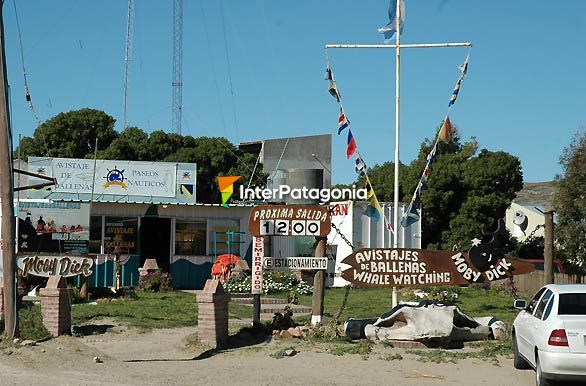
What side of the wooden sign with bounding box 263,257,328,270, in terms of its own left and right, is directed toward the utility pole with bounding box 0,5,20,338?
right

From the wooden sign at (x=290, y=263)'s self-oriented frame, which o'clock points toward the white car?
The white car is roughly at 11 o'clock from the wooden sign.

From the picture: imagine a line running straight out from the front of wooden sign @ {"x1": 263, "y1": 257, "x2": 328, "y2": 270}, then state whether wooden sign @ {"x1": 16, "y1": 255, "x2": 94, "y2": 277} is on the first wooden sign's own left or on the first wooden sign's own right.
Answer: on the first wooden sign's own right

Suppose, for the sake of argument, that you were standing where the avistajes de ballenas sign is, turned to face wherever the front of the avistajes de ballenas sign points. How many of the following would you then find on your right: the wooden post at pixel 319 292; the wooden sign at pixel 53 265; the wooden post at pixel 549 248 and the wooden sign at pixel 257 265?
3

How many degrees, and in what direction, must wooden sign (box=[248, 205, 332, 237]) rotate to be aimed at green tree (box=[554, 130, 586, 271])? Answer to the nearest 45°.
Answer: approximately 135° to its left

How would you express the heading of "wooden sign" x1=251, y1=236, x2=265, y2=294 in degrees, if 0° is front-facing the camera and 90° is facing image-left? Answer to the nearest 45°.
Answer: approximately 0°
